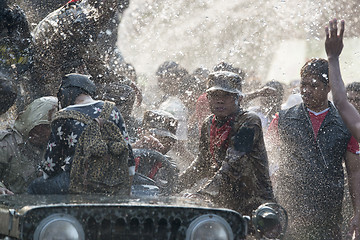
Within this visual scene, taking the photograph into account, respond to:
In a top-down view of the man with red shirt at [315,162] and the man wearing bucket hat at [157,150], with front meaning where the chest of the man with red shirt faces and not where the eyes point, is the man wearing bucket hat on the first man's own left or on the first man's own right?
on the first man's own right

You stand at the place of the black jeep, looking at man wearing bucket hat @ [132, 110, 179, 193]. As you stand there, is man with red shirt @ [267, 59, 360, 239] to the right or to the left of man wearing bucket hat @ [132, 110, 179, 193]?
right

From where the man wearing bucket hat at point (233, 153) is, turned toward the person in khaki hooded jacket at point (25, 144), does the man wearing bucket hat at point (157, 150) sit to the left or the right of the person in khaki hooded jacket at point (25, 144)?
right

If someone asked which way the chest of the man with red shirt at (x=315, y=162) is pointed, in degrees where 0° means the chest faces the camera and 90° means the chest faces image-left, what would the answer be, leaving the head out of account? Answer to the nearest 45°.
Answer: approximately 0°

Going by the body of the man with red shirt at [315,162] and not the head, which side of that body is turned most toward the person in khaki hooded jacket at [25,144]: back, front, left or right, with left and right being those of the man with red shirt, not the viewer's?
right
